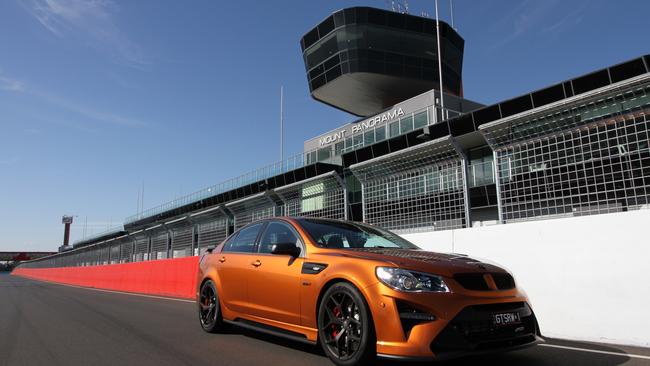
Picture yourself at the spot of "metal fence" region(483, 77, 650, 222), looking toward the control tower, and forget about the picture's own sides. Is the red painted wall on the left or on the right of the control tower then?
left

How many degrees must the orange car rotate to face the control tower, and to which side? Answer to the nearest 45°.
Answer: approximately 135° to its left

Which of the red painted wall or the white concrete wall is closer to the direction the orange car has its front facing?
the white concrete wall

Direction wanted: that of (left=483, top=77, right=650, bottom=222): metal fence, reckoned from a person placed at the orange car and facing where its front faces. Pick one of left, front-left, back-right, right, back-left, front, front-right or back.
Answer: left

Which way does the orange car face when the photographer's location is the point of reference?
facing the viewer and to the right of the viewer

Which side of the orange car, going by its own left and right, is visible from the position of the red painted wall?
back

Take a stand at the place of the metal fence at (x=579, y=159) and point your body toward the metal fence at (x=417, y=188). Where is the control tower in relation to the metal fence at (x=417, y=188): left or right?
right

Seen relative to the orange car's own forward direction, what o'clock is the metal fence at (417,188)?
The metal fence is roughly at 8 o'clock from the orange car.
